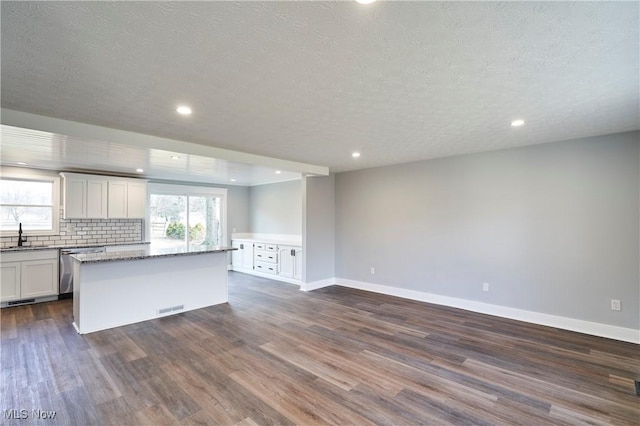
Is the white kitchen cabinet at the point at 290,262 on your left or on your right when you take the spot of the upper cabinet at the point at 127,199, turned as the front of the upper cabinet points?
on your left

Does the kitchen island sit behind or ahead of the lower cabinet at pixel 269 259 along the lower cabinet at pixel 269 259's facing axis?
ahead

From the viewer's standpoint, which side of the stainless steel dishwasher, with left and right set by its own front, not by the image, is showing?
front

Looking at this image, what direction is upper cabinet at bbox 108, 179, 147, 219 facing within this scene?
toward the camera

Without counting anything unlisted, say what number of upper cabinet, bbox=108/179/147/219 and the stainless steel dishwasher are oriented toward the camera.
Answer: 2

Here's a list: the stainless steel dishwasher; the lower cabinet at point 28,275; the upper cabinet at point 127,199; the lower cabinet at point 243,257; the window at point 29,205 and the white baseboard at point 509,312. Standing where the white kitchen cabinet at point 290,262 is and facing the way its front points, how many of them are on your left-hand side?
1

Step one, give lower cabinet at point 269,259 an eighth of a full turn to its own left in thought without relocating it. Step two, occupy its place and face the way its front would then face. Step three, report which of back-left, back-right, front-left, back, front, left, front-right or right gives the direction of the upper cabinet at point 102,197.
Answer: right

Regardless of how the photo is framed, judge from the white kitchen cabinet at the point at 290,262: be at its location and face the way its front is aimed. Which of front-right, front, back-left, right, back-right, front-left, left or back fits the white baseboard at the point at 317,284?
left

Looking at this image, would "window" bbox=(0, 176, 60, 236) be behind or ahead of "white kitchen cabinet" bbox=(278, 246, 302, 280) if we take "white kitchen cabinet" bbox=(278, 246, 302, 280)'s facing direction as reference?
ahead

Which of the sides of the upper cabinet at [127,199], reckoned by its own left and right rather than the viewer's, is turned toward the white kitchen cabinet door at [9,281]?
right

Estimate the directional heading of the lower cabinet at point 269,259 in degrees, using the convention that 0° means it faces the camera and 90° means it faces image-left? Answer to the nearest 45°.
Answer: approximately 45°

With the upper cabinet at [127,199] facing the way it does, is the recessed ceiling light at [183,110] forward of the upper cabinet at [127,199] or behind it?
forward

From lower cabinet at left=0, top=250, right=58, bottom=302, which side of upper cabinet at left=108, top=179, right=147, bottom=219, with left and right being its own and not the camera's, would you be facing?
right

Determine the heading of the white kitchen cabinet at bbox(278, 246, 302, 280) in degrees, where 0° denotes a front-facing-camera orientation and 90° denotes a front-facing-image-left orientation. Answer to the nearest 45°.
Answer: approximately 45°

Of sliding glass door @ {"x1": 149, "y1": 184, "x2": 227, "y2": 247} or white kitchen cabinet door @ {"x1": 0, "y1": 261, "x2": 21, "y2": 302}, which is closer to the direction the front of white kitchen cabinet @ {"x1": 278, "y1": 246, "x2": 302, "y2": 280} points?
the white kitchen cabinet door

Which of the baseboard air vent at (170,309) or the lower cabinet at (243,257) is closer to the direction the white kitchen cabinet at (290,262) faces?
the baseboard air vent
